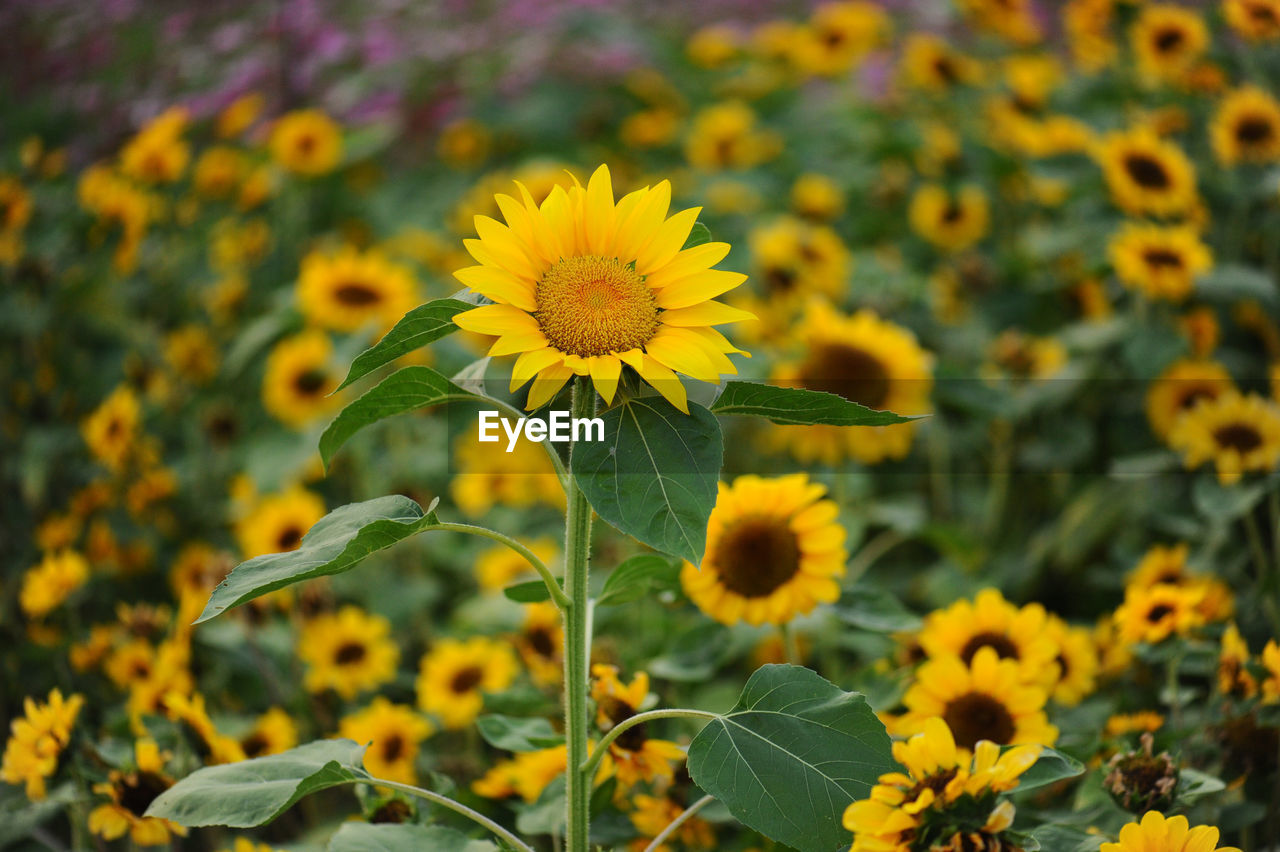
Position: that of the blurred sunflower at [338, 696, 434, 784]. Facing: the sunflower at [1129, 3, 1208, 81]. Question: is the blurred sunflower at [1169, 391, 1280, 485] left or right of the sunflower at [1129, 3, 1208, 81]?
right

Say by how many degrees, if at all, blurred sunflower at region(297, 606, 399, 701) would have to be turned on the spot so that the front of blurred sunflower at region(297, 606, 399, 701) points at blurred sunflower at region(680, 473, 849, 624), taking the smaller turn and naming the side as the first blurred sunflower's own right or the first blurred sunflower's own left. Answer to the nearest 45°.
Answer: approximately 45° to the first blurred sunflower's own left

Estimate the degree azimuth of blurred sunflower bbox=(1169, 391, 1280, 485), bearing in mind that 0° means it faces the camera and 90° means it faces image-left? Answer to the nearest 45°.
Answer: approximately 0°

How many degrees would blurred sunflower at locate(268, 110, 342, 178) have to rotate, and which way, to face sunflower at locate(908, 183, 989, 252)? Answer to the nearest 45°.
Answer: approximately 45° to its left

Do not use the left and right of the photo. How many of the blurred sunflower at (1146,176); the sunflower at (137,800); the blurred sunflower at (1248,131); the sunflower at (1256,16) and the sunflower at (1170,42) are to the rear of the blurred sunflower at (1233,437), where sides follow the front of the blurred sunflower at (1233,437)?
4

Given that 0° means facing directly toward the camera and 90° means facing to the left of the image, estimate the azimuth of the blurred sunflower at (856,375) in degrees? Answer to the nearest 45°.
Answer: approximately 0°
